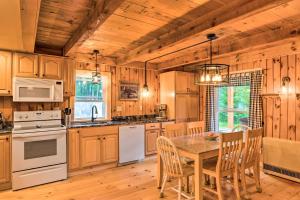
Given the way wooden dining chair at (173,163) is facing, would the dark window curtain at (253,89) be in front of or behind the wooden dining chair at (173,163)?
in front

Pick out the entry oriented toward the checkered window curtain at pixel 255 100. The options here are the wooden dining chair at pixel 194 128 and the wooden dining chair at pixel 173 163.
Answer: the wooden dining chair at pixel 173 163

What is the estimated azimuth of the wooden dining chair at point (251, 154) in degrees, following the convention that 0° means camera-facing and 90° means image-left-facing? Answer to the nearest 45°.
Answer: approximately 135°

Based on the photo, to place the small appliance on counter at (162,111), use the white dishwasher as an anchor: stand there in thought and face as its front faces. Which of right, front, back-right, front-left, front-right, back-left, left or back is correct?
left

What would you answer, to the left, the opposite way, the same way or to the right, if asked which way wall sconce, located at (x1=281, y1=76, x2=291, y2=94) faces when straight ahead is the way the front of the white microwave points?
to the right

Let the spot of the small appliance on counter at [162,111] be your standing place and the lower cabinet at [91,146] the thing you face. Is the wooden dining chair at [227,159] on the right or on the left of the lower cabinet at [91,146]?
left

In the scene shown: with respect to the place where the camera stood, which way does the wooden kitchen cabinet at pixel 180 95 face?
facing the viewer and to the right of the viewer

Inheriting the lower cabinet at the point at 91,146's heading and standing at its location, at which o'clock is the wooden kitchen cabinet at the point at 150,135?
The wooden kitchen cabinet is roughly at 10 o'clock from the lower cabinet.

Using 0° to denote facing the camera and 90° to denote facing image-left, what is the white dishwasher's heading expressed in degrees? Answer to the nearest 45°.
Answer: approximately 315°

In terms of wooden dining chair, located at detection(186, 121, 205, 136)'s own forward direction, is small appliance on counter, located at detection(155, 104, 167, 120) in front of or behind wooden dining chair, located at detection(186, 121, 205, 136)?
behind

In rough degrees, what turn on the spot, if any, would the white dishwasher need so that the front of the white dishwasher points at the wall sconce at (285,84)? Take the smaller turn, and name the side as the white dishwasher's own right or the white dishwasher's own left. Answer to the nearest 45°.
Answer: approximately 45° to the white dishwasher's own left

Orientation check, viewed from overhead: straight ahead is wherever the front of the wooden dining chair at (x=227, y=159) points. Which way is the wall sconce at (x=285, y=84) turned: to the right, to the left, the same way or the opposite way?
to the left

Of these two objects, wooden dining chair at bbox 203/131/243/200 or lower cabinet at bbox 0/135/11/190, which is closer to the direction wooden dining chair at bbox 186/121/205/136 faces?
the wooden dining chair
